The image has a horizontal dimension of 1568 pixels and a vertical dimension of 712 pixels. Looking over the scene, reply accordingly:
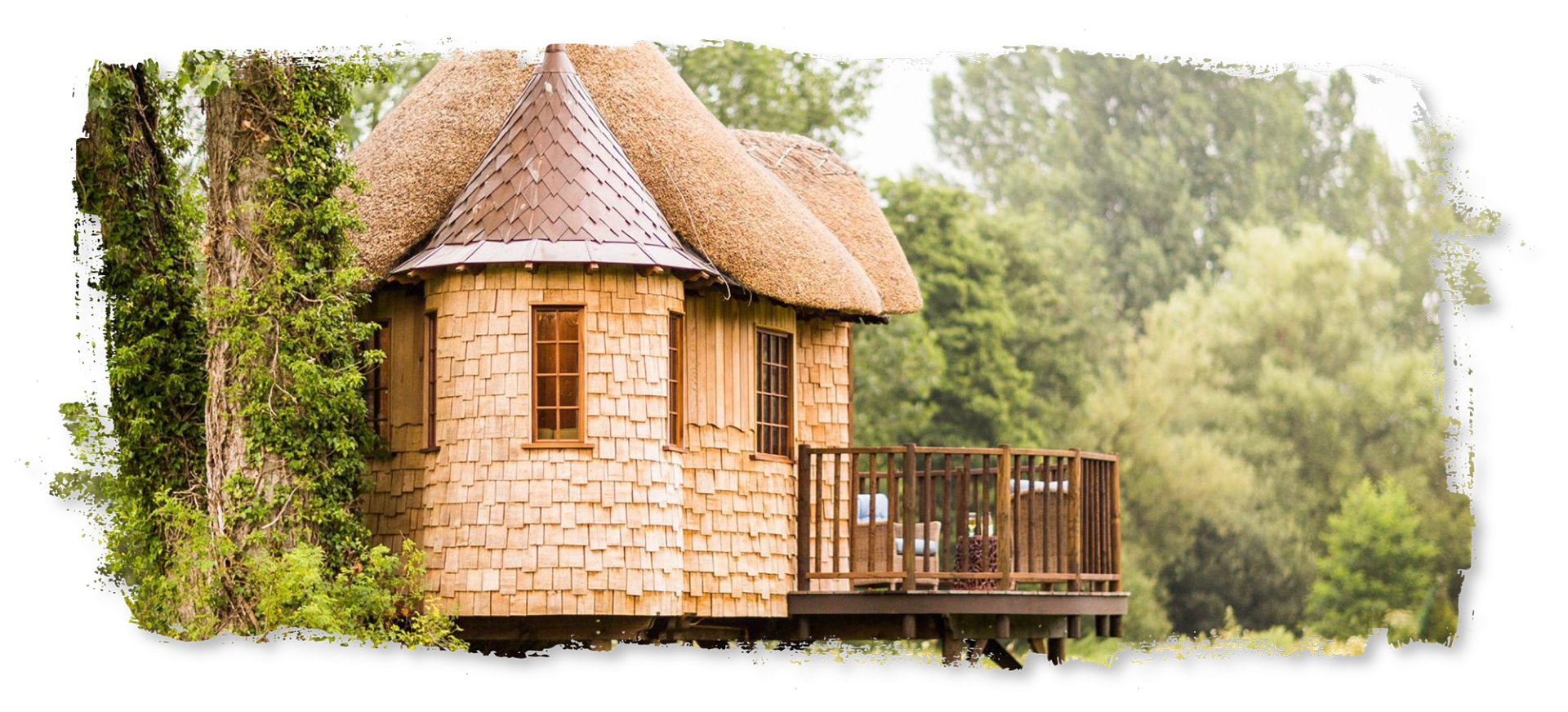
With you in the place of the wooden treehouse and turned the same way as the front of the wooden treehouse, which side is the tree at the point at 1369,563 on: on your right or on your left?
on your left
